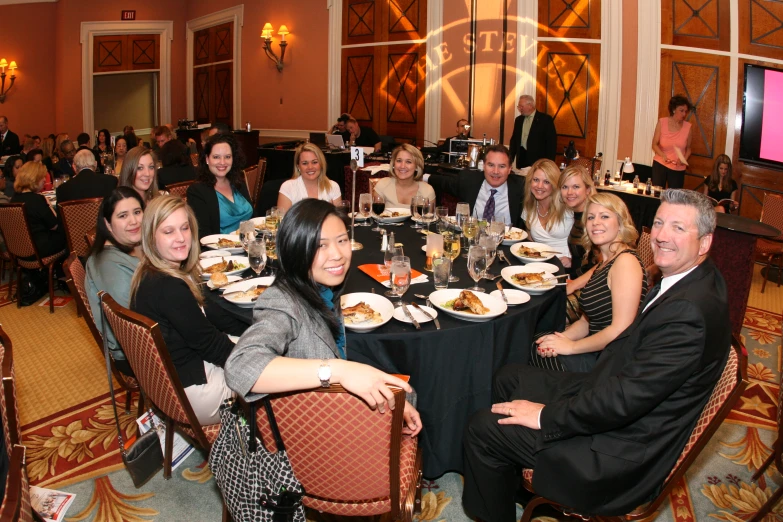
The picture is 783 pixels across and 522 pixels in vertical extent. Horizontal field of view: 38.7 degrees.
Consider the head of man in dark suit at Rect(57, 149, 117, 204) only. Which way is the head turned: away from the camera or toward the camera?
away from the camera

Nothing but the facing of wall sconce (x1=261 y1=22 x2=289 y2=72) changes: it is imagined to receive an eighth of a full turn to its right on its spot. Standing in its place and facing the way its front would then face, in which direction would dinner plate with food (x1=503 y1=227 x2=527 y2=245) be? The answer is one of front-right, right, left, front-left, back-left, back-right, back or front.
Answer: left

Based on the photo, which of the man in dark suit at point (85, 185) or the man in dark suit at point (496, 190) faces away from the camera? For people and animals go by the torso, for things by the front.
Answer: the man in dark suit at point (85, 185)

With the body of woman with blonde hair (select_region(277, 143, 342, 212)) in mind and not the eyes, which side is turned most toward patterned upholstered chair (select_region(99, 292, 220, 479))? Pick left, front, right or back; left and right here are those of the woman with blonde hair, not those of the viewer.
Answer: front

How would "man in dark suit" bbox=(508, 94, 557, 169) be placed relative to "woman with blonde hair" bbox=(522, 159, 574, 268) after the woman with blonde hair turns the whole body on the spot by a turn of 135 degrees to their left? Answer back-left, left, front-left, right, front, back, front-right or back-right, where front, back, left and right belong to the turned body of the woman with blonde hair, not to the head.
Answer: left

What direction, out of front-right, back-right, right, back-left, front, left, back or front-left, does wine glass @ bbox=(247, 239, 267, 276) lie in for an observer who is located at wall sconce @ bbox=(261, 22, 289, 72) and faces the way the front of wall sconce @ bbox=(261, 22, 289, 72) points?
front-left

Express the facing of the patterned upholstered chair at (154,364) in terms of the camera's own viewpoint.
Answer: facing away from the viewer and to the right of the viewer

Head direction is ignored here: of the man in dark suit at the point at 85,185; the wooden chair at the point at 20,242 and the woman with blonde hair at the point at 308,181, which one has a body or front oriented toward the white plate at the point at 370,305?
the woman with blonde hair

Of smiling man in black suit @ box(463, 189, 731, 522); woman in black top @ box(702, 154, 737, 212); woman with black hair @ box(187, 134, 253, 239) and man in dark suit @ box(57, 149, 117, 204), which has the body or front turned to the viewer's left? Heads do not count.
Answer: the smiling man in black suit

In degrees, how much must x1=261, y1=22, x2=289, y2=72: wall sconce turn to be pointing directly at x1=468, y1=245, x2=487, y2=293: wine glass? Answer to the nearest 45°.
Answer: approximately 45° to its left
